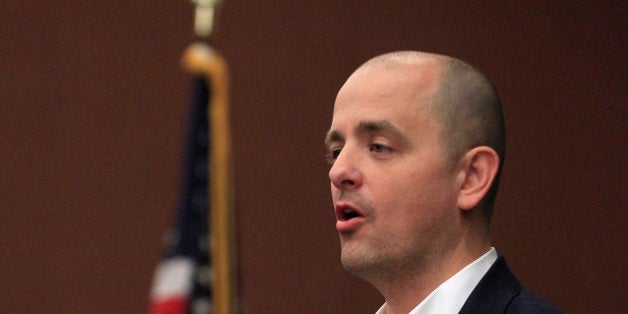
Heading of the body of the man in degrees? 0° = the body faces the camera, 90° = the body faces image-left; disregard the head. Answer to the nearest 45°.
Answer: approximately 45°
